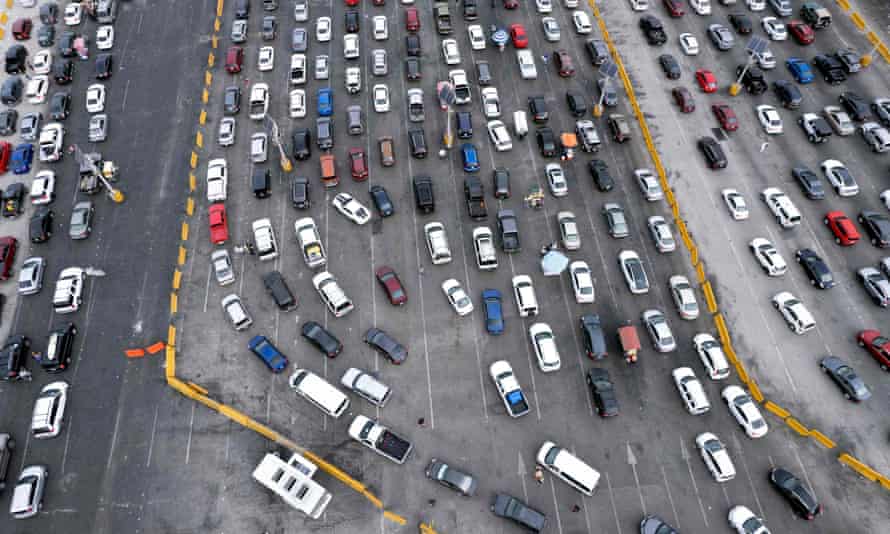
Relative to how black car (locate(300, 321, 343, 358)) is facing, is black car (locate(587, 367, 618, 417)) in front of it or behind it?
behind

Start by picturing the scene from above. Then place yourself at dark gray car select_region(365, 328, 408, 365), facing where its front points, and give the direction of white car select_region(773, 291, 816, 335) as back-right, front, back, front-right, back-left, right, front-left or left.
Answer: back-right

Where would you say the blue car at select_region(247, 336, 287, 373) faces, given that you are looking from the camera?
facing away from the viewer and to the left of the viewer

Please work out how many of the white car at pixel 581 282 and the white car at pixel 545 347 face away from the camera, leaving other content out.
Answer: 2

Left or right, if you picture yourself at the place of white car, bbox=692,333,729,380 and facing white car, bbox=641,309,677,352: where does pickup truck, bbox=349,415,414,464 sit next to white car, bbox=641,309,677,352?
left

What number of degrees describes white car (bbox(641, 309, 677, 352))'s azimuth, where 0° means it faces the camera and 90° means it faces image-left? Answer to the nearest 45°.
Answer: approximately 135°

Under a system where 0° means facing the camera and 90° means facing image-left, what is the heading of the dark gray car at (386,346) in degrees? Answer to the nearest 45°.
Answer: approximately 135°

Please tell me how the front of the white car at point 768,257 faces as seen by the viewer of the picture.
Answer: facing away from the viewer and to the left of the viewer

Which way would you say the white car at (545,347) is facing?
away from the camera

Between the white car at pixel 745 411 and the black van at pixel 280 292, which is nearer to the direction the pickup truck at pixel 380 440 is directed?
the black van

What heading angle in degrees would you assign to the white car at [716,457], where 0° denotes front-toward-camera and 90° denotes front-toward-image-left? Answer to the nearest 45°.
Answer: approximately 135°

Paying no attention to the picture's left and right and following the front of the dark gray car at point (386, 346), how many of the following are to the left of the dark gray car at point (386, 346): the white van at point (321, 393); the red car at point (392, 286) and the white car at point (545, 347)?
1

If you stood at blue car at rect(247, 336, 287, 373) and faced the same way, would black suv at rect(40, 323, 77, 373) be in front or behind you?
in front

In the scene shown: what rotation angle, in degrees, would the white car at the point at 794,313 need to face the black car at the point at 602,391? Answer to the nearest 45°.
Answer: approximately 90° to its left

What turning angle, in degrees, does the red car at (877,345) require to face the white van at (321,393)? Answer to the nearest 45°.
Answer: approximately 90° to its left

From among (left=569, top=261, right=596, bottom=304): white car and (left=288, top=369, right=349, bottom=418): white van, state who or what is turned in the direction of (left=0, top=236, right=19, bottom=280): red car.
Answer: the white van

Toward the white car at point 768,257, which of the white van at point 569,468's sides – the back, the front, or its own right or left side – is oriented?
right

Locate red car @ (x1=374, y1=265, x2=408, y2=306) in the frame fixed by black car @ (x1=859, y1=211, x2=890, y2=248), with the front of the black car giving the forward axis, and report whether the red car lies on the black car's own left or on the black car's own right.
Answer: on the black car's own left

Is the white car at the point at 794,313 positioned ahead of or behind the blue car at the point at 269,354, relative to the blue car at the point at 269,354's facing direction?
behind
